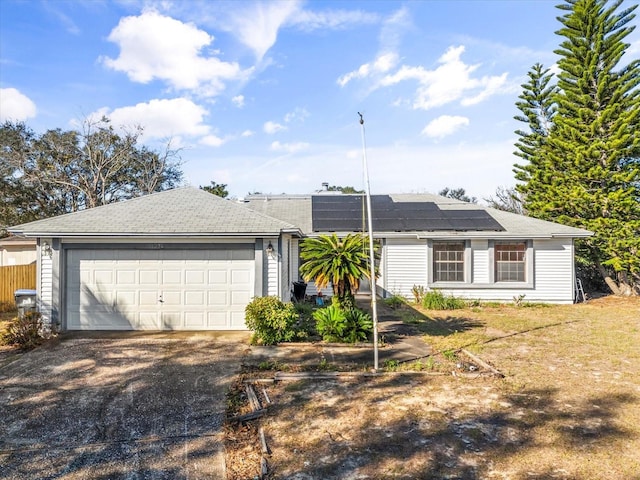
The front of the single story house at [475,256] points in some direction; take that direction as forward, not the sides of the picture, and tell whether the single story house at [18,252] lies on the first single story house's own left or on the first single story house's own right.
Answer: on the first single story house's own right

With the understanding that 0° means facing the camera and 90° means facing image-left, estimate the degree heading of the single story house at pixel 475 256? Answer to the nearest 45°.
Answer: approximately 0°

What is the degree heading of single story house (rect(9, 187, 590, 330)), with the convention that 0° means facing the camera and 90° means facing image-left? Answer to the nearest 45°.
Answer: approximately 0°

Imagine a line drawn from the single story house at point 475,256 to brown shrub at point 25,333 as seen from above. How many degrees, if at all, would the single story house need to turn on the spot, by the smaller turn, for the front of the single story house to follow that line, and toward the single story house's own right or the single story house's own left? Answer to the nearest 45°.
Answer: approximately 45° to the single story house's own right

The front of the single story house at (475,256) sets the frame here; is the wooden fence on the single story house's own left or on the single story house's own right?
on the single story house's own right

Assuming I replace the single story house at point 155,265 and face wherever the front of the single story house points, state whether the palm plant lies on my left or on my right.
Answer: on my left
